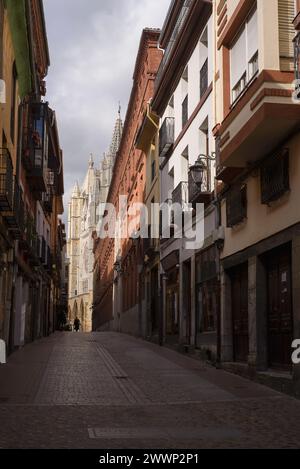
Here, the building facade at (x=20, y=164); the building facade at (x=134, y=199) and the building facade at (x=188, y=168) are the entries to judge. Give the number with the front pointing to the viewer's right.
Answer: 1

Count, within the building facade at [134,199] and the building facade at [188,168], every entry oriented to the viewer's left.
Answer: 2

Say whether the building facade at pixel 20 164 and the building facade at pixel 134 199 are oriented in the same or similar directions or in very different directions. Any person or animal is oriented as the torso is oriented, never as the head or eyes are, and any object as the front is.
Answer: very different directions

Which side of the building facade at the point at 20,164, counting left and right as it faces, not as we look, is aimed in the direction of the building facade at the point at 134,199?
left

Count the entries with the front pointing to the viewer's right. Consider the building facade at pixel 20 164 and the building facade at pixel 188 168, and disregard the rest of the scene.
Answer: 1

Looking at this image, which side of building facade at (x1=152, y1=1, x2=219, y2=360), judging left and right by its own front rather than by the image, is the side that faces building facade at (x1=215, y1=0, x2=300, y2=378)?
left

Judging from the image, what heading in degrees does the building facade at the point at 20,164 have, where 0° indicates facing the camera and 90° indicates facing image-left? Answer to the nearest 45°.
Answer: approximately 270°

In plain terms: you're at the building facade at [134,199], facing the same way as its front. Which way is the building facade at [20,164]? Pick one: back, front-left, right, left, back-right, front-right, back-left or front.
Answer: left

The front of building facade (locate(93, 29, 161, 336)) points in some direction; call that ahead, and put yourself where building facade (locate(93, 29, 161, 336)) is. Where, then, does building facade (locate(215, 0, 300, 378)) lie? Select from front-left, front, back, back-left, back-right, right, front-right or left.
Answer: left

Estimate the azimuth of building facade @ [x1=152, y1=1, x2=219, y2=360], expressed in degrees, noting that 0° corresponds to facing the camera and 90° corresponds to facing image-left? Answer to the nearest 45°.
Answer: approximately 90°

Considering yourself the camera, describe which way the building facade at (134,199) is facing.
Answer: facing to the left of the viewer
